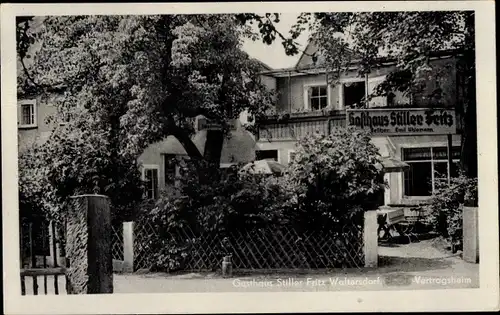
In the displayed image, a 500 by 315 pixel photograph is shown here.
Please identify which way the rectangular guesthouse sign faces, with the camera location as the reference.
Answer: facing the viewer

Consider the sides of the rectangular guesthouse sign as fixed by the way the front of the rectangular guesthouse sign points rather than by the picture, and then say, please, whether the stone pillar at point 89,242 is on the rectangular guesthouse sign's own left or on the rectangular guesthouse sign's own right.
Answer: on the rectangular guesthouse sign's own right
